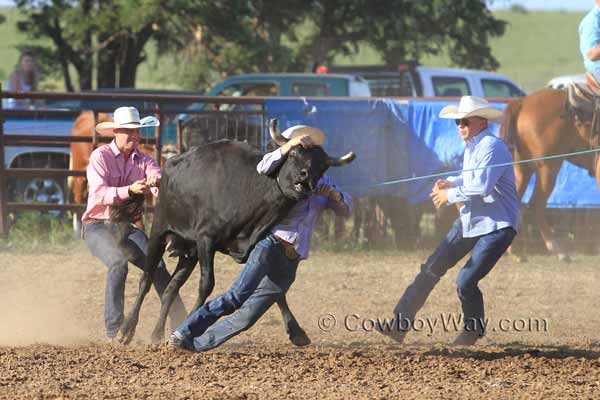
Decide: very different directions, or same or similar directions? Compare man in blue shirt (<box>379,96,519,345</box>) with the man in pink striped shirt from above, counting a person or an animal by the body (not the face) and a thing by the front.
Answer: very different directions

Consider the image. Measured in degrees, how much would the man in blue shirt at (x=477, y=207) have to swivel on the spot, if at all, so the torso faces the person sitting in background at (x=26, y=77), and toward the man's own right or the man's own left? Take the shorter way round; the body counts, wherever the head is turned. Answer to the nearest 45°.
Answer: approximately 45° to the man's own right

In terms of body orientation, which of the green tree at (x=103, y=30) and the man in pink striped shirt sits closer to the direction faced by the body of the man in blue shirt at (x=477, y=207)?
the man in pink striped shirt

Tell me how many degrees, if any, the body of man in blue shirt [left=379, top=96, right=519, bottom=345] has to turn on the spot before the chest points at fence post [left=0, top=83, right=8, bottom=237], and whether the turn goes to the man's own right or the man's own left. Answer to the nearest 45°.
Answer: approximately 45° to the man's own right

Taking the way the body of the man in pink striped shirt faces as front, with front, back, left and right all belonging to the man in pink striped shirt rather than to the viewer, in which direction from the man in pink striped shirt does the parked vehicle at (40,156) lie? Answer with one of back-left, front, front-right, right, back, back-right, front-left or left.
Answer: back-left

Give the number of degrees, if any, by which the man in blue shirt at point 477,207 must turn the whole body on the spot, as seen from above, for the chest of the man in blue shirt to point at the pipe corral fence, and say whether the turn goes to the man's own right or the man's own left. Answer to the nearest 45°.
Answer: approximately 45° to the man's own right

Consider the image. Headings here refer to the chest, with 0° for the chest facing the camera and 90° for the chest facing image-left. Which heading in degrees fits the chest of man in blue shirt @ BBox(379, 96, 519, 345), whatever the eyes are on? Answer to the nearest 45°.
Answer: approximately 90°
